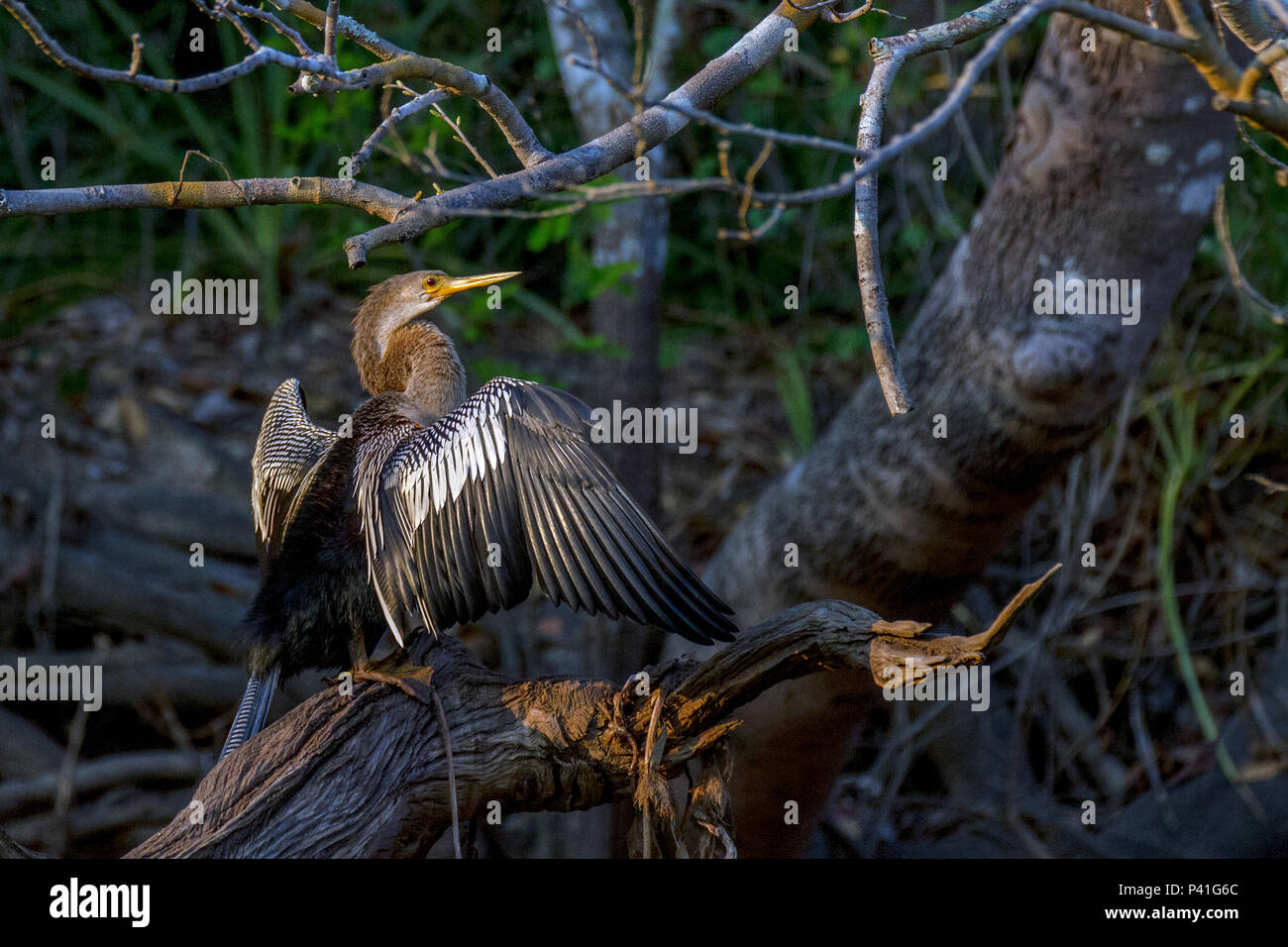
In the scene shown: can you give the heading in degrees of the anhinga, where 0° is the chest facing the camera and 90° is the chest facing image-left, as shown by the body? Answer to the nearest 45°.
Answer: approximately 225°

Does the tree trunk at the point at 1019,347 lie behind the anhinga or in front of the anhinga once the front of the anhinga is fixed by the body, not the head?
in front
